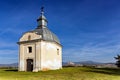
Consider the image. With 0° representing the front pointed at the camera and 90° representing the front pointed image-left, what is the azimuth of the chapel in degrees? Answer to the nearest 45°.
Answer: approximately 45°
